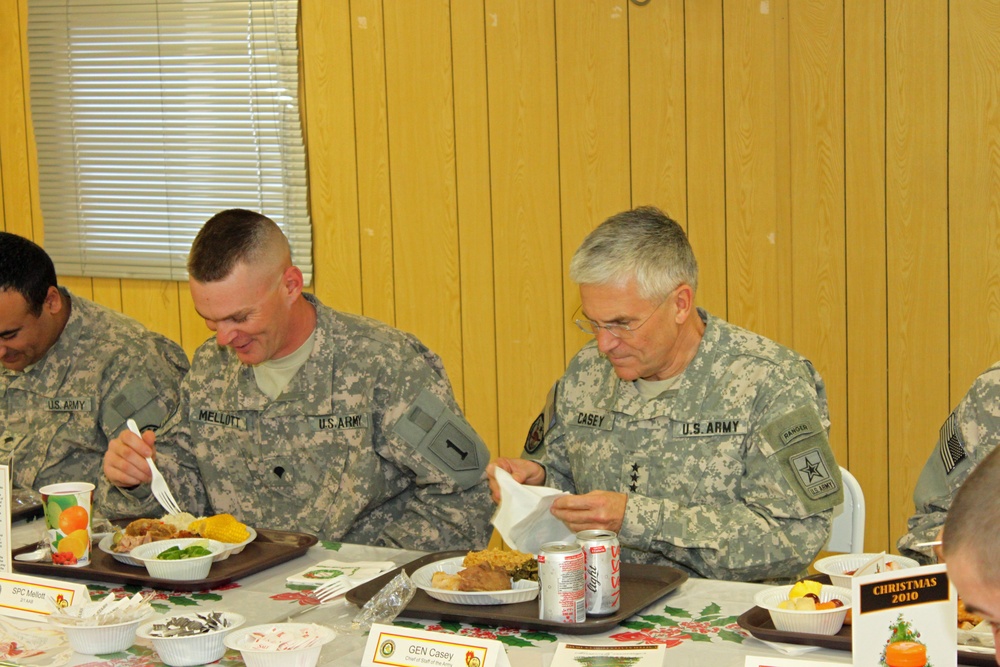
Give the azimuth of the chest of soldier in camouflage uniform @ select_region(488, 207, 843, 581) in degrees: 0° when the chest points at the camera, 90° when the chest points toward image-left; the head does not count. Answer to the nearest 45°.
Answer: approximately 45°

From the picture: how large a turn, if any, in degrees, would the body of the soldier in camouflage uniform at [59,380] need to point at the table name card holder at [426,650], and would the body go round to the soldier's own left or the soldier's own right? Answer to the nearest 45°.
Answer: approximately 45° to the soldier's own left

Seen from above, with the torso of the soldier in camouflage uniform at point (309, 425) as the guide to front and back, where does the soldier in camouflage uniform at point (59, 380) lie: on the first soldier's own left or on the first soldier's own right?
on the first soldier's own right

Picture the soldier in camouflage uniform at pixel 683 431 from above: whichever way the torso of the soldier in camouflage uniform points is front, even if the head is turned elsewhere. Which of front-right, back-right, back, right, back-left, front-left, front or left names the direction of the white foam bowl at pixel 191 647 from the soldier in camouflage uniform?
front

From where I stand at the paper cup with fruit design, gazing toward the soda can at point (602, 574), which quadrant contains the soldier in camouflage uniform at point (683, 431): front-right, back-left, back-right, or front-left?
front-left

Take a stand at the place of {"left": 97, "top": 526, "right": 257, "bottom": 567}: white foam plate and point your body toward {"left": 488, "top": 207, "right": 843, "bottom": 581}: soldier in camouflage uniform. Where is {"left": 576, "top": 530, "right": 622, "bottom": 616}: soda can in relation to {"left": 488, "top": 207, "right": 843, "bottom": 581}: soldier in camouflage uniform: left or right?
right

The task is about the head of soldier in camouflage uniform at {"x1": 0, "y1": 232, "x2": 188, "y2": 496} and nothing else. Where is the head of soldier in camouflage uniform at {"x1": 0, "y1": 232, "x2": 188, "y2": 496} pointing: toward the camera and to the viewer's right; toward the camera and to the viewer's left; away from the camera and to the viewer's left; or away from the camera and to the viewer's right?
toward the camera and to the viewer's left

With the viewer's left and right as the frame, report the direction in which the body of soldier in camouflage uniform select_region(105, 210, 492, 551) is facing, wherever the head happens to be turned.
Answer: facing the viewer and to the left of the viewer

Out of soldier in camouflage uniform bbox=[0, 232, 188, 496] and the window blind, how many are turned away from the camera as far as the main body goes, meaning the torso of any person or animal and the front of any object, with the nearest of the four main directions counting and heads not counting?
0

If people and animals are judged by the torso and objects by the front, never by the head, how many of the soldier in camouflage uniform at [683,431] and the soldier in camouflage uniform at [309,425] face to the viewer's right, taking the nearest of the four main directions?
0

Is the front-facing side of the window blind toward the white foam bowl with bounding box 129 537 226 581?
yes

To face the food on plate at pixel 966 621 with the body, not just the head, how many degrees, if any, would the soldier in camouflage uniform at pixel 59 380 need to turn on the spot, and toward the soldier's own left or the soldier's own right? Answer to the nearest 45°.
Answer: approximately 90° to the soldier's own left

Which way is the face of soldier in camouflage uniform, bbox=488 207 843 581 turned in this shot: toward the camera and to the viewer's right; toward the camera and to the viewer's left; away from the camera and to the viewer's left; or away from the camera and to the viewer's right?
toward the camera and to the viewer's left

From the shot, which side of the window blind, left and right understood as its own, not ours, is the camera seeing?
front

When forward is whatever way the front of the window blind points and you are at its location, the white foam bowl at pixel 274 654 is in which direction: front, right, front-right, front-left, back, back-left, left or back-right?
front

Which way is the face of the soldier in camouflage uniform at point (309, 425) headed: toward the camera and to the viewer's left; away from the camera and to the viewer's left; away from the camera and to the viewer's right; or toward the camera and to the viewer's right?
toward the camera and to the viewer's left
